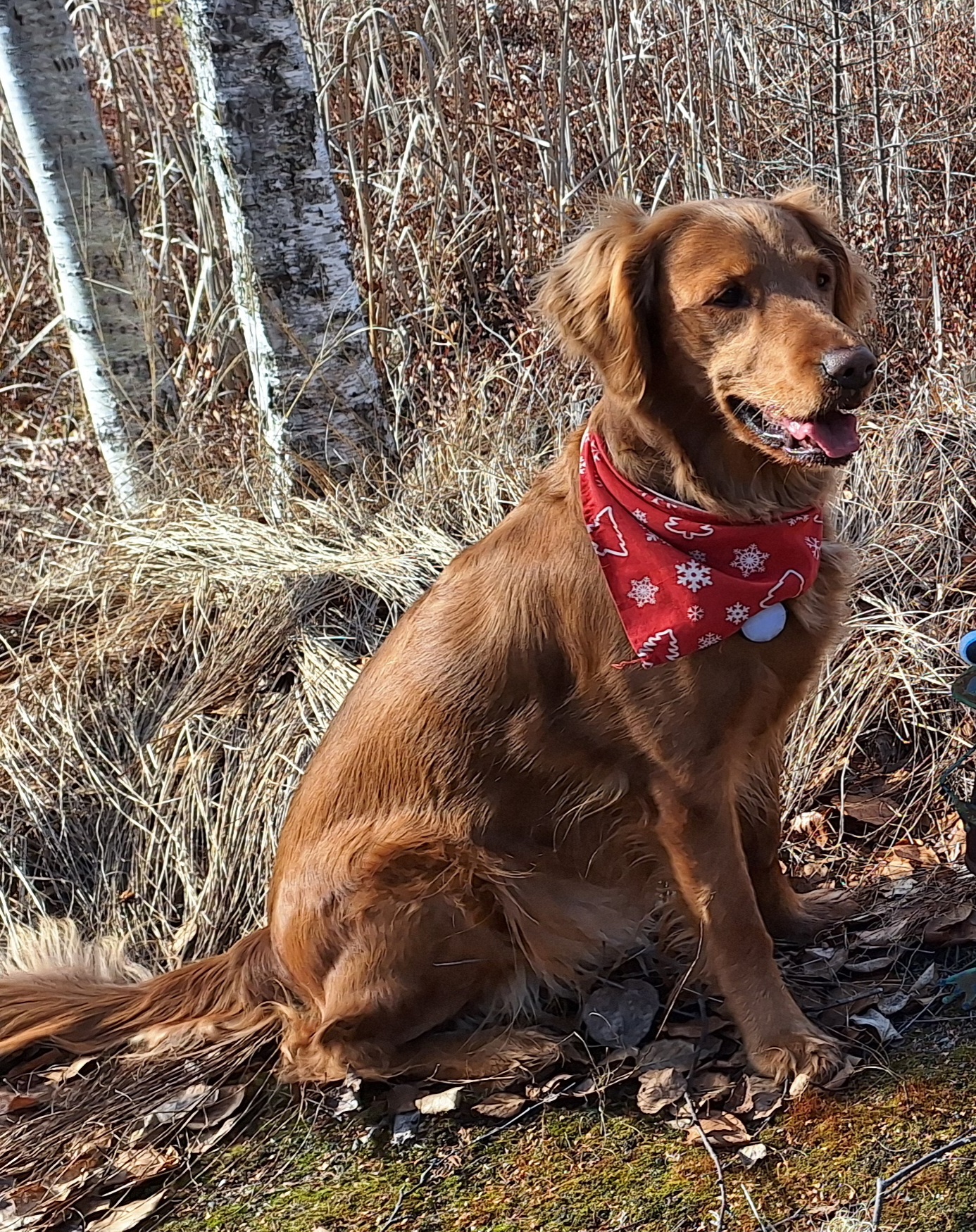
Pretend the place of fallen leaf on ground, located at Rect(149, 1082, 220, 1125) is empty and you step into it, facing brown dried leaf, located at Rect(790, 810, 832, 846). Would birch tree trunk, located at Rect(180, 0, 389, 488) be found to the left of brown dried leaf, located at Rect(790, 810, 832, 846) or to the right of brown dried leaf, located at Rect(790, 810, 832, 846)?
left

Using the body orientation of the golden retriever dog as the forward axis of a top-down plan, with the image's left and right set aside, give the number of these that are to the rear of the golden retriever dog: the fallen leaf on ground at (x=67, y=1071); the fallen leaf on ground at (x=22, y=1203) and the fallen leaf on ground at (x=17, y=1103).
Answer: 3

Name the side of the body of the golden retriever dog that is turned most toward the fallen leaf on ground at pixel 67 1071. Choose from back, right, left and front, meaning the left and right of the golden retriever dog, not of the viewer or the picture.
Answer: back

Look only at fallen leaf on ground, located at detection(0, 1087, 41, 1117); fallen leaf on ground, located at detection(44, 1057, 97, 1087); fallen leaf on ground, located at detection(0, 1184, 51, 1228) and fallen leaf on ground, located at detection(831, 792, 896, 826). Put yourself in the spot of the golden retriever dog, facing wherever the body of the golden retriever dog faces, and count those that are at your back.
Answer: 3

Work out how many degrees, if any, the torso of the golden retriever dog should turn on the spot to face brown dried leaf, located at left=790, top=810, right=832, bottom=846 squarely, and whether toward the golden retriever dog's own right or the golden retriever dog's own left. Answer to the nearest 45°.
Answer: approximately 45° to the golden retriever dog's own left

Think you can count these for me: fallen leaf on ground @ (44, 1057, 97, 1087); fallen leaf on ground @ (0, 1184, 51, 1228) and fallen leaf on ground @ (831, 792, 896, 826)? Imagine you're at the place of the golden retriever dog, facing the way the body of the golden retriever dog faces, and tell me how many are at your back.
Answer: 2

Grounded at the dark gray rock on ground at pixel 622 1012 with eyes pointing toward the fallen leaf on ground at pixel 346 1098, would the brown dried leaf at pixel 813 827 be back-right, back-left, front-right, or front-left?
back-right

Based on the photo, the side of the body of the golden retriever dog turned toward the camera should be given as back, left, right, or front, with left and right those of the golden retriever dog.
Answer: right

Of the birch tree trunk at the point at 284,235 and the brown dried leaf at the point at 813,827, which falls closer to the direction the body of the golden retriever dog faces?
the brown dried leaf

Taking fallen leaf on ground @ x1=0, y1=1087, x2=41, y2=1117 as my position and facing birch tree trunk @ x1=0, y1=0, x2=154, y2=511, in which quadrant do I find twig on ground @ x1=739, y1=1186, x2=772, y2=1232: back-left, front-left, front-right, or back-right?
back-right
